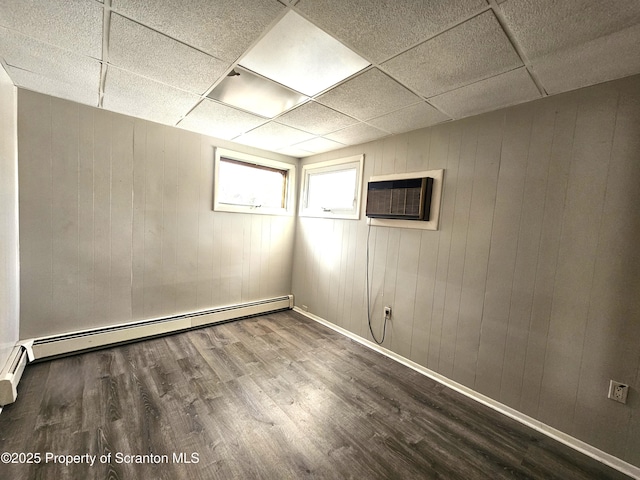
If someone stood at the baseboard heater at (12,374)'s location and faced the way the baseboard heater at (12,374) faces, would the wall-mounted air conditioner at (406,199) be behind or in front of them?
in front

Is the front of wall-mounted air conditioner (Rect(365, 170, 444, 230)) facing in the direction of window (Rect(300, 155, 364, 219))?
no

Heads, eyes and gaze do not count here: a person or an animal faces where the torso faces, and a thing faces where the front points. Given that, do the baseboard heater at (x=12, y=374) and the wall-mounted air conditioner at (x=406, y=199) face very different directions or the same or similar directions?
very different directions

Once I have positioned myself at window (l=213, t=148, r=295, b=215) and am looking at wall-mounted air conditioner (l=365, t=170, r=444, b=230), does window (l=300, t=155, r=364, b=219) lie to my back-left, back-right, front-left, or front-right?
front-left

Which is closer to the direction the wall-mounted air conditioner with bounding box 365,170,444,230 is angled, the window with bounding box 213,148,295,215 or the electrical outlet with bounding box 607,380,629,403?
the window

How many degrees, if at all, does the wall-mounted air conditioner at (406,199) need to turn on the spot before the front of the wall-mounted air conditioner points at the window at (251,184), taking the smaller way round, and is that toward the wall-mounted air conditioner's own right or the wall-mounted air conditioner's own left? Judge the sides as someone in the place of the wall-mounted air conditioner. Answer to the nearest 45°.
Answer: approximately 45° to the wall-mounted air conditioner's own right

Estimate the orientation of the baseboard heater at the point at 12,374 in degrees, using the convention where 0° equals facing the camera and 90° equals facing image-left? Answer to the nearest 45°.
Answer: approximately 270°

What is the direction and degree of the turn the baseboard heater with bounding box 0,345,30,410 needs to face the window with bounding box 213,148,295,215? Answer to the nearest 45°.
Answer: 0° — it already faces it

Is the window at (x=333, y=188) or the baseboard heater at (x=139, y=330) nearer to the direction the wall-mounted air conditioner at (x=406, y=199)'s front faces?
the baseboard heater

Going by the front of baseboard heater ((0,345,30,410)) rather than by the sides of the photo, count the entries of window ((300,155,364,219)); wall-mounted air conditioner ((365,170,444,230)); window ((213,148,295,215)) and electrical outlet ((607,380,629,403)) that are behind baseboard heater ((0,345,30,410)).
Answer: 0

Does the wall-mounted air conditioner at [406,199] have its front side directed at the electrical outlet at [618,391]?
no

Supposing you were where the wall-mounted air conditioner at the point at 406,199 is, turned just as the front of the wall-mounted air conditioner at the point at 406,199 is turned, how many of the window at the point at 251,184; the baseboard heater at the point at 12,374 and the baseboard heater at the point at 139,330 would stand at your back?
0

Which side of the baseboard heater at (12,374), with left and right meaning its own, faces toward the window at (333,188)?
front

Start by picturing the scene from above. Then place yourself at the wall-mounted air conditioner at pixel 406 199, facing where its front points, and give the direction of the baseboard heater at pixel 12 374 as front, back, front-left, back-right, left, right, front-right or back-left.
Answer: front

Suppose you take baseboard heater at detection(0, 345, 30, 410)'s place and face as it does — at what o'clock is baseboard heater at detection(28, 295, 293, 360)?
baseboard heater at detection(28, 295, 293, 360) is roughly at 11 o'clock from baseboard heater at detection(0, 345, 30, 410).

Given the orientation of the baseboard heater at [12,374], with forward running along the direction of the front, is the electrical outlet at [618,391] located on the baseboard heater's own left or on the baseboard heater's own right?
on the baseboard heater's own right

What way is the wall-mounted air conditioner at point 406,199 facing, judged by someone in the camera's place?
facing the viewer and to the left of the viewer

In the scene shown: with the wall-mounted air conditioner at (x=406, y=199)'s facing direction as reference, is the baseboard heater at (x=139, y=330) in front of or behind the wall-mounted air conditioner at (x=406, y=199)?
in front

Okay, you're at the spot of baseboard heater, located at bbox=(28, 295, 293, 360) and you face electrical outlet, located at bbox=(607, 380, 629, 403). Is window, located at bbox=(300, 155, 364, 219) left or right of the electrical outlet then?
left

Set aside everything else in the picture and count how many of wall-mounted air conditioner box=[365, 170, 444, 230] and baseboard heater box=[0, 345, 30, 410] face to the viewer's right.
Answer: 1

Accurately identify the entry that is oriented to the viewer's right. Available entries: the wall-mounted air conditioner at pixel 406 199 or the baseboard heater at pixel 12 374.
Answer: the baseboard heater
